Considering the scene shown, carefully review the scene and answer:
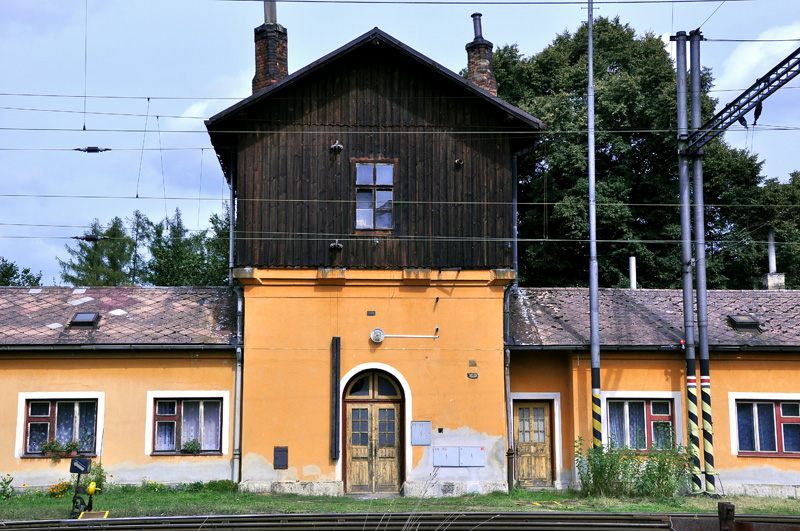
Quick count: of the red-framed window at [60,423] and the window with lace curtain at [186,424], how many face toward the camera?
2

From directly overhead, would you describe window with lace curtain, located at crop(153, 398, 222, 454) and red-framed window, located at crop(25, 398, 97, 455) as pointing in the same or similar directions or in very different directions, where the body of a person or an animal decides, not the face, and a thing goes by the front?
same or similar directions

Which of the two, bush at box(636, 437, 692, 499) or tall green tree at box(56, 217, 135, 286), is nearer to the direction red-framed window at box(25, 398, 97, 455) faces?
the bush

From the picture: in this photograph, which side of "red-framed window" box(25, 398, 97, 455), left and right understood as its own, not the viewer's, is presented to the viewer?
front

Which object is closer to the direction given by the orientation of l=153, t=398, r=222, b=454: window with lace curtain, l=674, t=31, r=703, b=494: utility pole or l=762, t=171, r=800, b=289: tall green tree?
the utility pole

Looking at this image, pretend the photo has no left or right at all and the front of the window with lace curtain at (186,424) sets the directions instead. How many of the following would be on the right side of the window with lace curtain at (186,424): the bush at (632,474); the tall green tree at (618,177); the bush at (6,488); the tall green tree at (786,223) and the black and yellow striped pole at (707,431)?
1

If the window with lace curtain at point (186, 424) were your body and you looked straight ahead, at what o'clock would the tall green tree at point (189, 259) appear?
The tall green tree is roughly at 6 o'clock from the window with lace curtain.

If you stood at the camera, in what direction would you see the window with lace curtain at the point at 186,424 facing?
facing the viewer

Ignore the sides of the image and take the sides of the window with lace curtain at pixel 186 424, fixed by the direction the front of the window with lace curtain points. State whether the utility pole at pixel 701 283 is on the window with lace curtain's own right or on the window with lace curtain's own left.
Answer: on the window with lace curtain's own left

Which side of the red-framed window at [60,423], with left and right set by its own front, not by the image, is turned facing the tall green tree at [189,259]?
back
